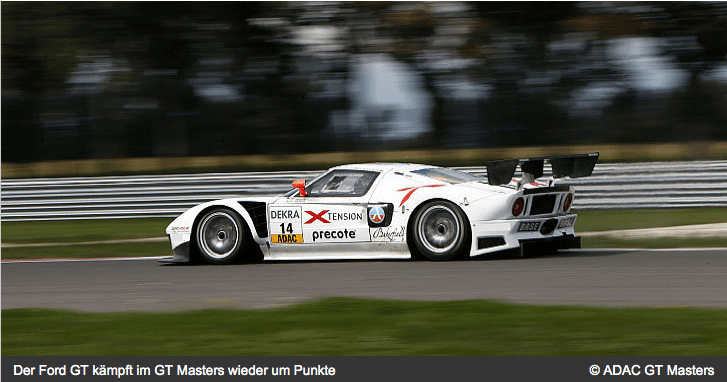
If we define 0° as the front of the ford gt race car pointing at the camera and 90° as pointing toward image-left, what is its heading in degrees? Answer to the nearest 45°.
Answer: approximately 135°
